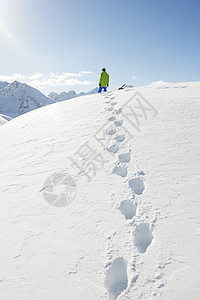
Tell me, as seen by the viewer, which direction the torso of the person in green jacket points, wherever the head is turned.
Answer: away from the camera
